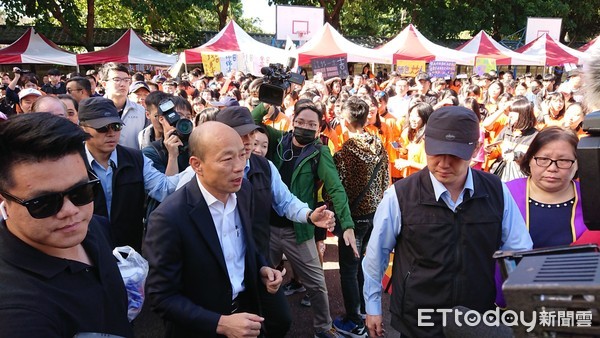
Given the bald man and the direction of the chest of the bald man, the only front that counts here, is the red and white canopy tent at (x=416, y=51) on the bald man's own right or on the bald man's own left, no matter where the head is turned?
on the bald man's own left

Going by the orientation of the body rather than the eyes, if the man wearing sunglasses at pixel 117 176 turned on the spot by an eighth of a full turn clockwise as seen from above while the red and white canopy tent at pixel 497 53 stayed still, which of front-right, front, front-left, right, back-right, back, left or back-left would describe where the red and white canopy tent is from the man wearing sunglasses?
back-left

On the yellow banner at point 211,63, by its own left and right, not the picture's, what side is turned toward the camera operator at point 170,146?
front

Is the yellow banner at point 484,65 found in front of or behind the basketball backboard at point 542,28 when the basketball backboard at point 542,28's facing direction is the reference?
in front

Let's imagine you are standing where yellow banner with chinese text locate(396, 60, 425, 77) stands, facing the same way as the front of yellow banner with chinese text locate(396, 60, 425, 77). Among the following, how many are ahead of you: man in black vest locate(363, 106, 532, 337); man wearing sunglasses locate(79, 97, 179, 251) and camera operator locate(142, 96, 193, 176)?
3

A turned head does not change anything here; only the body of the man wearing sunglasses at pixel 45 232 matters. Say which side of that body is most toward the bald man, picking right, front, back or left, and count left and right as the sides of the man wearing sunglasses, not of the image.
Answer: left

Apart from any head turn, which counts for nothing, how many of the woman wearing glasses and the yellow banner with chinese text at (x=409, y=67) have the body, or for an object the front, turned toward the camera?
2

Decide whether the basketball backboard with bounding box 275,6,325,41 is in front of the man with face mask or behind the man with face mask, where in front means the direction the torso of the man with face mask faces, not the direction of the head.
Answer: behind
